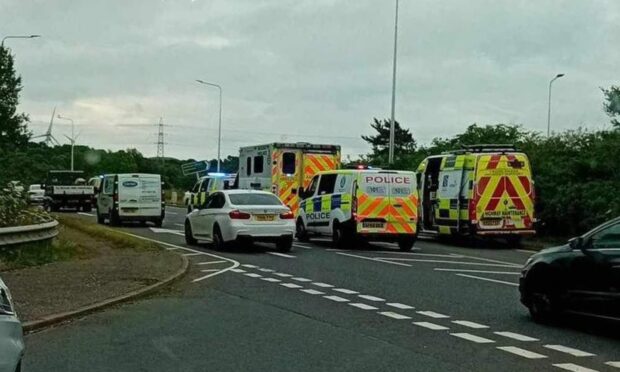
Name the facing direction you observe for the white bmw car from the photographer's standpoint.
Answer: facing away from the viewer and to the left of the viewer

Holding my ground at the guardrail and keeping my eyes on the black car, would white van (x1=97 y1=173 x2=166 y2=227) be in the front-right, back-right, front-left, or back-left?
back-left

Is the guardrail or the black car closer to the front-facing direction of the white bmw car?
the guardrail

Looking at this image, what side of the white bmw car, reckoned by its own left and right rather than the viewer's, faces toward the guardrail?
left
